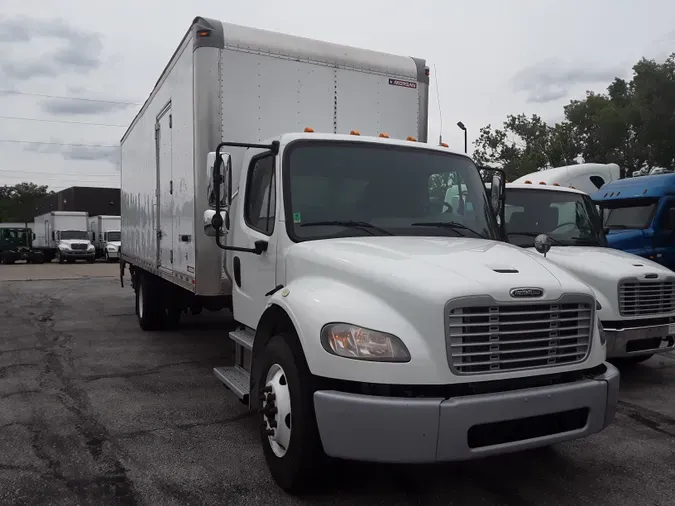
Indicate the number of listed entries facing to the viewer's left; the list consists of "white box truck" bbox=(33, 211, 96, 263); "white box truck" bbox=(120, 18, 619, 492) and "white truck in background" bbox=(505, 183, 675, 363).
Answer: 0

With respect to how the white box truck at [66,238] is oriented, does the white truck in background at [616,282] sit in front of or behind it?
in front

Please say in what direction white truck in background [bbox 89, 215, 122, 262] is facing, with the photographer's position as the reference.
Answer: facing the viewer and to the right of the viewer

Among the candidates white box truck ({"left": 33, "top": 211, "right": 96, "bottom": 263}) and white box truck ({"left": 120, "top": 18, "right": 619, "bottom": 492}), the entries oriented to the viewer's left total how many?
0

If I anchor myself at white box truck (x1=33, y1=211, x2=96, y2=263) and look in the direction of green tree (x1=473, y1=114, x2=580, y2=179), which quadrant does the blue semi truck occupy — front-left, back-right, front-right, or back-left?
front-right

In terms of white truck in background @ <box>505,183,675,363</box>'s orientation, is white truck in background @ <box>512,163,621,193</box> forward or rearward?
rearward

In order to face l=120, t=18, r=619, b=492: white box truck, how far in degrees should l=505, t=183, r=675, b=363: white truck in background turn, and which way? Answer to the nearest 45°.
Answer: approximately 90° to its right

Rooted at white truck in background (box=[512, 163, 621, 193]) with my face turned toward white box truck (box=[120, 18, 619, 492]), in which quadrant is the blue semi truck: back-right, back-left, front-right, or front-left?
front-left

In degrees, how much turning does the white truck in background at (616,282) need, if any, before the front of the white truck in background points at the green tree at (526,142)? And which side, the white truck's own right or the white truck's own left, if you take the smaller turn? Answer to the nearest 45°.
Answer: approximately 135° to the white truck's own left

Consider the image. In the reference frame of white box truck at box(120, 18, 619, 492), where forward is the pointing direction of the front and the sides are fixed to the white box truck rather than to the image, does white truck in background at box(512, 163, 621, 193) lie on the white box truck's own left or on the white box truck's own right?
on the white box truck's own left

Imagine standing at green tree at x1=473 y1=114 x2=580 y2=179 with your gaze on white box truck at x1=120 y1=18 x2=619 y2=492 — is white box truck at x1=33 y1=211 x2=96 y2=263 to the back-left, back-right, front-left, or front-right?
front-right

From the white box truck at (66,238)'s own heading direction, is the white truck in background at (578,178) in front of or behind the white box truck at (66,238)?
in front

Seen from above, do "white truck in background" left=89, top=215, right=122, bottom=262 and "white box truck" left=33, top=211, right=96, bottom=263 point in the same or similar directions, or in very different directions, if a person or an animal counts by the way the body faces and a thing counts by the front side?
same or similar directions
